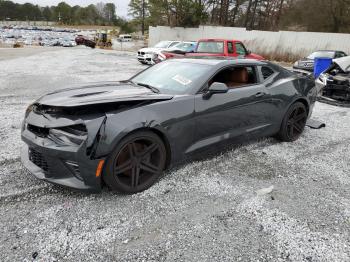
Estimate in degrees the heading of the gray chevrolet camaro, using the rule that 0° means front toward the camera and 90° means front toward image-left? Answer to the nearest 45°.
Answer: approximately 45°

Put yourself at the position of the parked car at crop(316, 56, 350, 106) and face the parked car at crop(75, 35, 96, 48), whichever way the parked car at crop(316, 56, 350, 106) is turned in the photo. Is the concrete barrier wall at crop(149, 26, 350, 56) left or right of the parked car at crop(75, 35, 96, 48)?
right

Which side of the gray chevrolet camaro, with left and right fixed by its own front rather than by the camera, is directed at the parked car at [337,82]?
back
